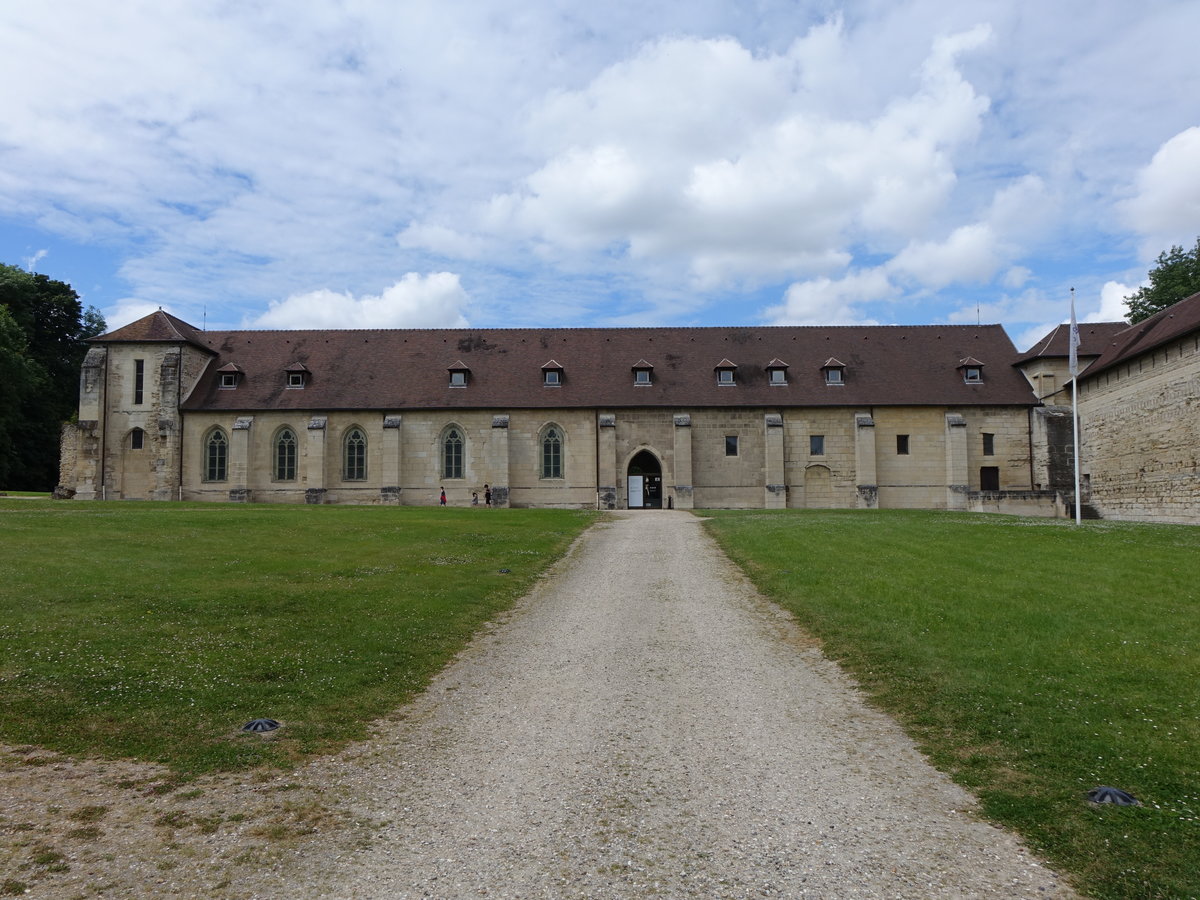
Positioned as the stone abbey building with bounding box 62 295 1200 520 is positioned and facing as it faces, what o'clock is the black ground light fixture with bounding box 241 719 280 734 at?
The black ground light fixture is roughly at 12 o'clock from the stone abbey building.

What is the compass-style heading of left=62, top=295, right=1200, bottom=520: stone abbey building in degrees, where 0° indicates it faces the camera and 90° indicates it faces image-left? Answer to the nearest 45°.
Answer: approximately 0°

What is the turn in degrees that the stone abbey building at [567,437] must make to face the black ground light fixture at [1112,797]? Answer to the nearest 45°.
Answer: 0° — it already faces it
